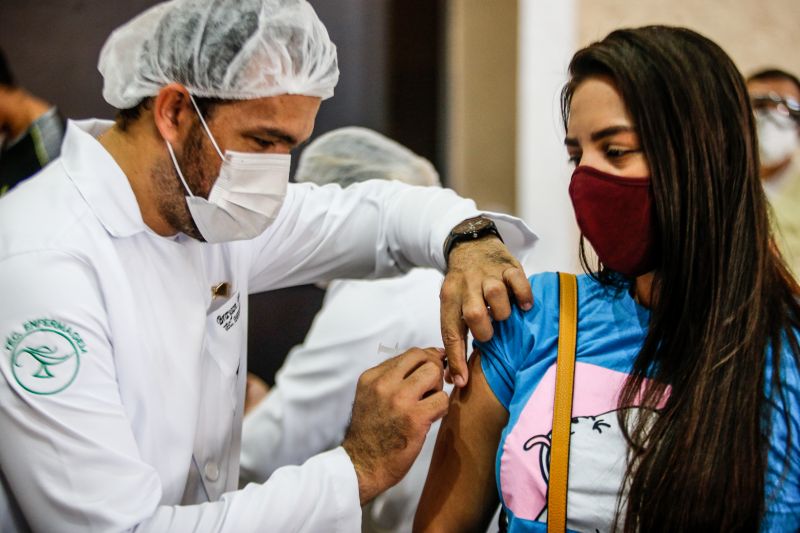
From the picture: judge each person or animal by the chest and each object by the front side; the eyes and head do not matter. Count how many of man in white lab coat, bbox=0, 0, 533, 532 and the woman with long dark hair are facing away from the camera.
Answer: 0

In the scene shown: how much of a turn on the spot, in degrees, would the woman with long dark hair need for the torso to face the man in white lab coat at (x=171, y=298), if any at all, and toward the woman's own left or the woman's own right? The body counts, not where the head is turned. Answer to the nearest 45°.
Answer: approximately 45° to the woman's own right

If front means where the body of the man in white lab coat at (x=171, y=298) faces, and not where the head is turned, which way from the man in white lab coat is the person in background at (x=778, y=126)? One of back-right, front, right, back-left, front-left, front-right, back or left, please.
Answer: left

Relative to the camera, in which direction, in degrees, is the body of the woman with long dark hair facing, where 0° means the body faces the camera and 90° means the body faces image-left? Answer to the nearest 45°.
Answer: approximately 45°

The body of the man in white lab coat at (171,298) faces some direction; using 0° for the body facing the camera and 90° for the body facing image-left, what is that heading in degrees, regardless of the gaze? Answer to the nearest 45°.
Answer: approximately 315°

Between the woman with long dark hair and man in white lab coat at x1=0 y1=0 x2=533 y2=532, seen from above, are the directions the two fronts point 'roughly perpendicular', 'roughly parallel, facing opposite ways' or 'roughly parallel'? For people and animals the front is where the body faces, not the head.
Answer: roughly perpendicular

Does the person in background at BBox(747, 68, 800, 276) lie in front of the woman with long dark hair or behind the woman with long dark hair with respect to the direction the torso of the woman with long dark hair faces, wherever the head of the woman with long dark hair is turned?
behind

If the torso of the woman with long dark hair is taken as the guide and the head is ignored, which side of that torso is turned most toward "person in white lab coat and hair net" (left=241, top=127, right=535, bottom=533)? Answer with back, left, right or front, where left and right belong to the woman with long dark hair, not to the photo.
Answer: right
